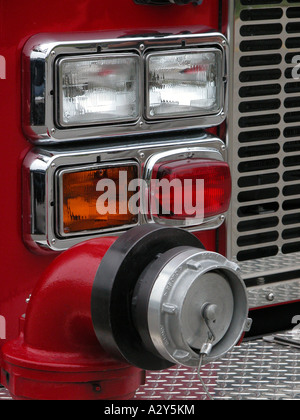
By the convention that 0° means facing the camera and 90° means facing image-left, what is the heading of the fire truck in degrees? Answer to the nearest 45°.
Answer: approximately 315°
